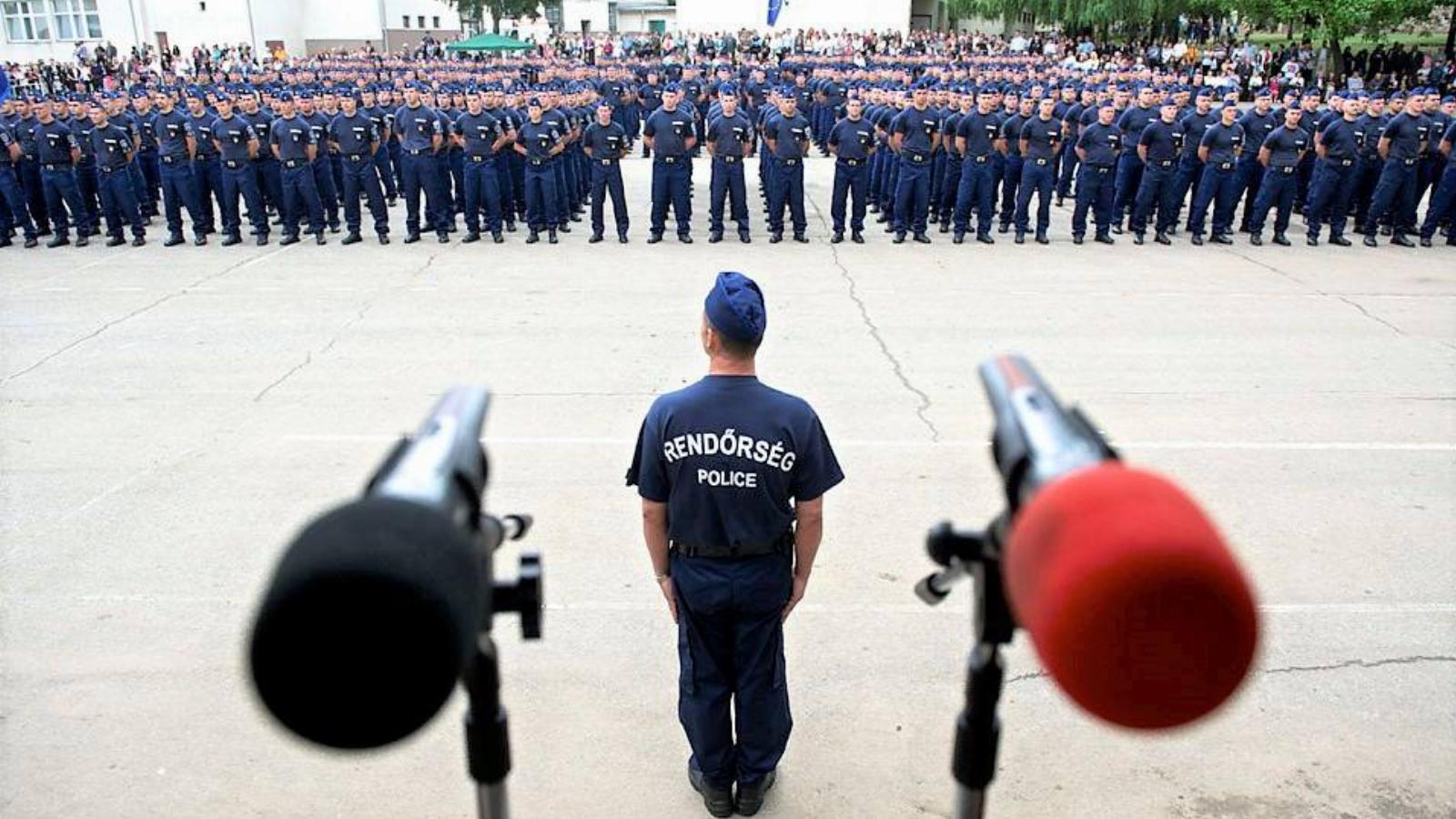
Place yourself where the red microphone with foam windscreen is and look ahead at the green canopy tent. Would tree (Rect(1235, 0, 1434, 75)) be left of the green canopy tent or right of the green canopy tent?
right

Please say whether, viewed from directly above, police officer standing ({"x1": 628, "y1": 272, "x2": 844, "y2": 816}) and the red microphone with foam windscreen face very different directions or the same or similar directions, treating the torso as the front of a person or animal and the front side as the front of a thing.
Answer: very different directions

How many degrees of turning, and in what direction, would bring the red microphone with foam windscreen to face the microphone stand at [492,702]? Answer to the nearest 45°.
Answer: approximately 135° to its right

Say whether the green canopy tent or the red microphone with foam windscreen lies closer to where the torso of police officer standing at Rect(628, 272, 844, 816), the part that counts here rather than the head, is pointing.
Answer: the green canopy tent

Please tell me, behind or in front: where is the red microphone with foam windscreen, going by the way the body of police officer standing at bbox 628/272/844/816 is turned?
behind

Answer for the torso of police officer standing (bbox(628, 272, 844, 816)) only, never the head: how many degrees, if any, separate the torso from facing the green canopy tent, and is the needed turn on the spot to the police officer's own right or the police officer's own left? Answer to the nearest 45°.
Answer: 0° — they already face it

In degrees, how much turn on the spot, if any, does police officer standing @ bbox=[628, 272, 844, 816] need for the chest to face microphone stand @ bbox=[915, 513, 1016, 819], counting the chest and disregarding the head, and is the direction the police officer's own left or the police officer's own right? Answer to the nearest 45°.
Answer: approximately 180°

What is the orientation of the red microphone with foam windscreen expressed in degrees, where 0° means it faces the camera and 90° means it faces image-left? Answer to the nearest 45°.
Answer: approximately 315°

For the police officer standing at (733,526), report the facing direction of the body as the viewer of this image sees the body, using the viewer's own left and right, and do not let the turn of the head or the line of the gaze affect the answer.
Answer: facing away from the viewer

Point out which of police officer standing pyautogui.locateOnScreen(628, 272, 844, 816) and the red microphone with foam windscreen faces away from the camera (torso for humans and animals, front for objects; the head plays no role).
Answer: the police officer standing

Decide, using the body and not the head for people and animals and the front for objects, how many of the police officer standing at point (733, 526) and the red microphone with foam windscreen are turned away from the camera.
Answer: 1

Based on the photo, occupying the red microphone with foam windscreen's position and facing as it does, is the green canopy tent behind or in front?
behind
